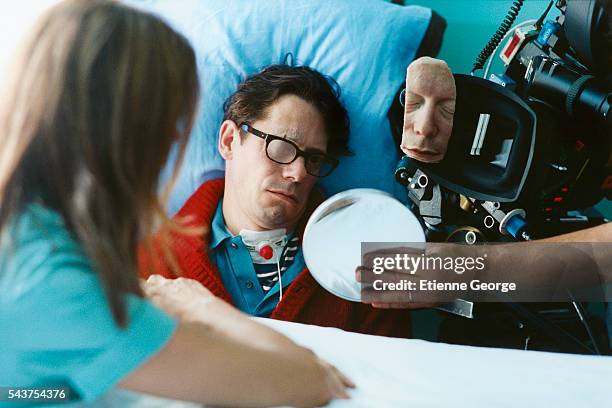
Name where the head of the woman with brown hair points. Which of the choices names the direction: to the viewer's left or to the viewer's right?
to the viewer's right

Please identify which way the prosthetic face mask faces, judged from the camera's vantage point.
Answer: facing the viewer

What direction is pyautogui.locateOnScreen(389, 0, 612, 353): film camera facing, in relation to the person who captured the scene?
facing the viewer and to the left of the viewer
